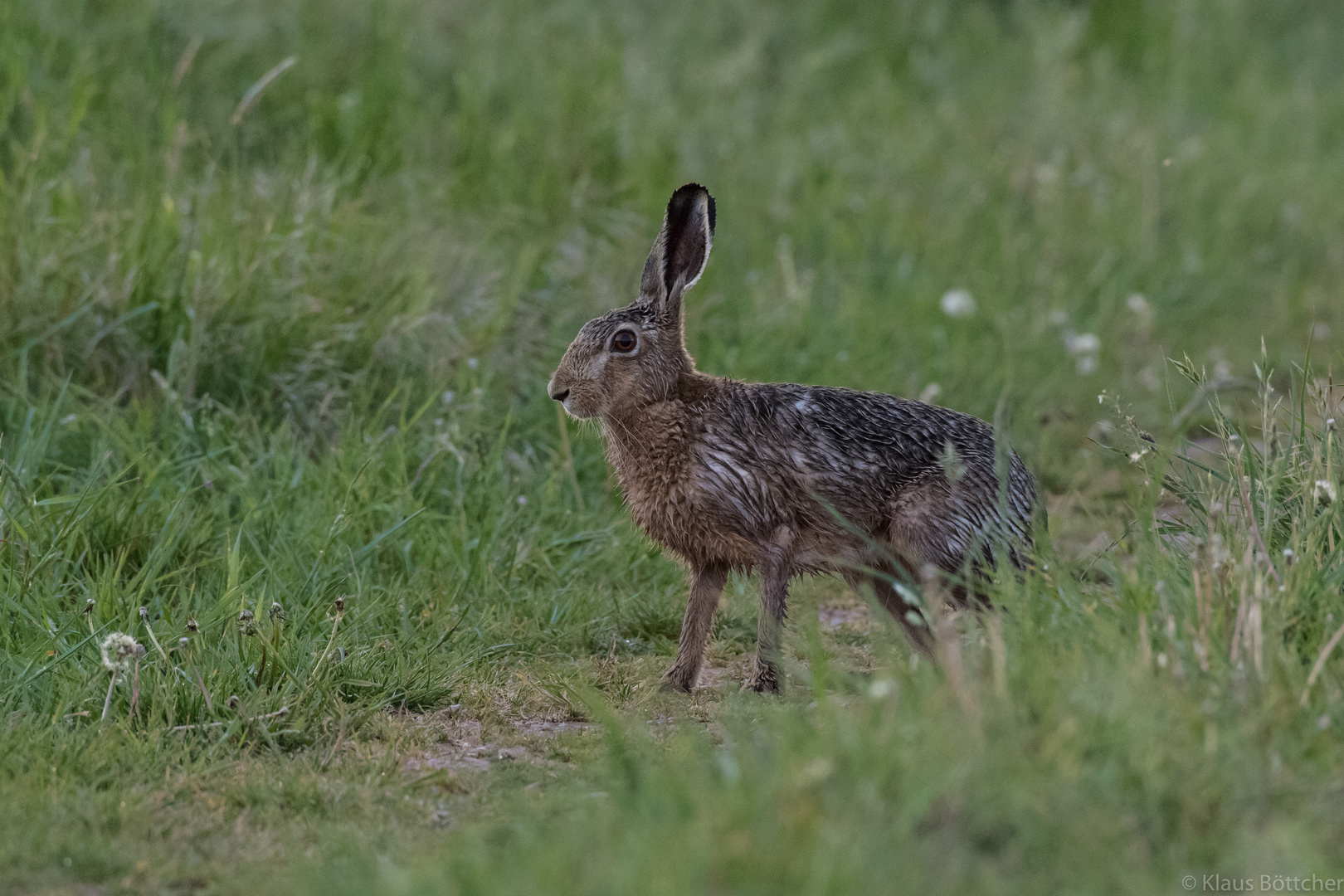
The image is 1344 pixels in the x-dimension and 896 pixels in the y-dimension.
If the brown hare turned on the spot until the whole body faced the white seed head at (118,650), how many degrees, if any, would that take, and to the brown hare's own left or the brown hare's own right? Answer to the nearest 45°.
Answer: approximately 45° to the brown hare's own left

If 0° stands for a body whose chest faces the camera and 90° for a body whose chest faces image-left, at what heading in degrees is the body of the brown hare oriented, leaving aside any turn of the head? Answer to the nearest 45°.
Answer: approximately 90°
